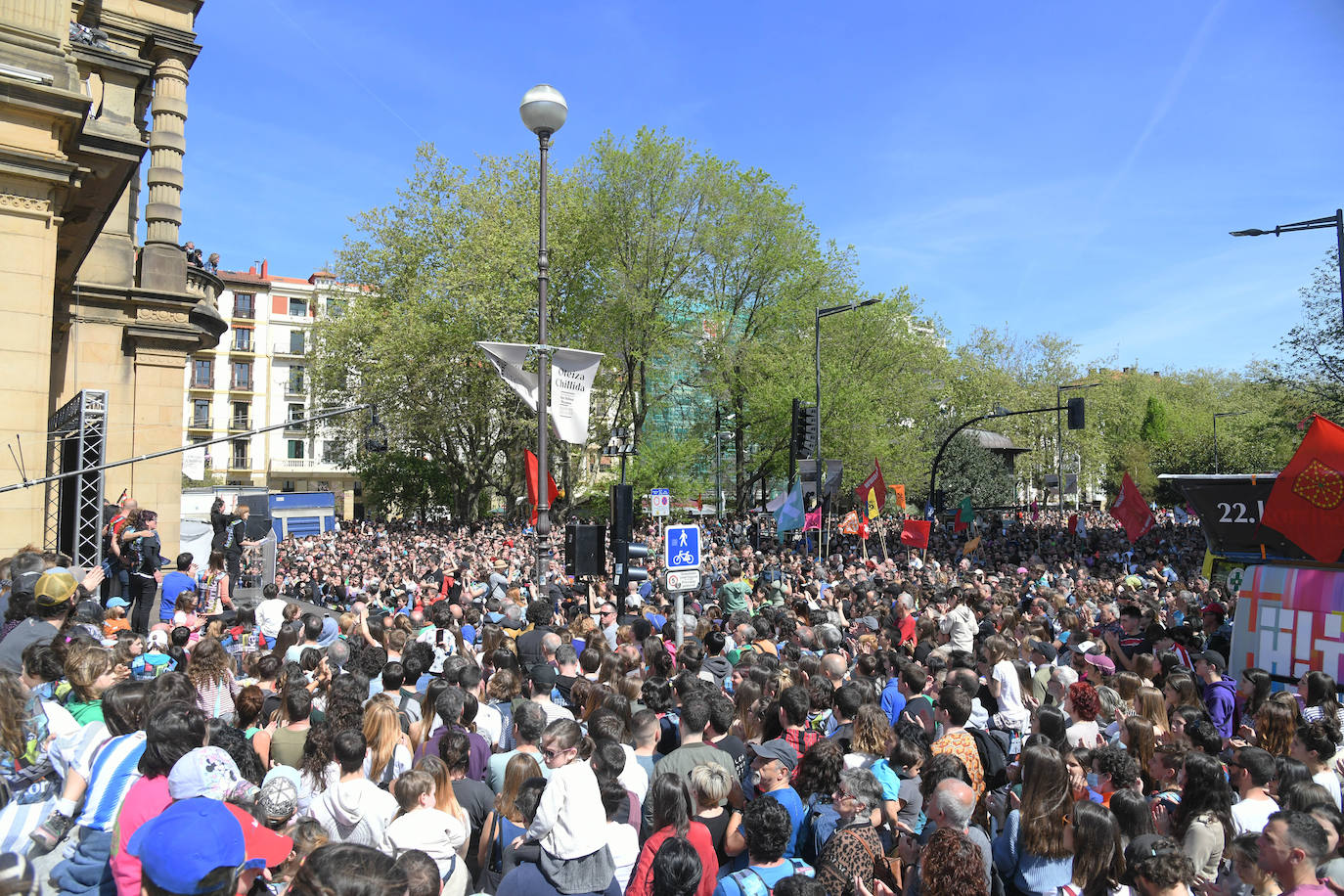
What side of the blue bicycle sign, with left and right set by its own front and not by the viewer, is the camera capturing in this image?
front

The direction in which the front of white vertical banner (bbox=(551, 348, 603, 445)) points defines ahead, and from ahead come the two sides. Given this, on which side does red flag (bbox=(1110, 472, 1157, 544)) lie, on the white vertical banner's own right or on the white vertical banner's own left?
on the white vertical banner's own left

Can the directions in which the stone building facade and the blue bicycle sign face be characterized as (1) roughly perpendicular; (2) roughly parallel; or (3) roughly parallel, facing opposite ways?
roughly perpendicular

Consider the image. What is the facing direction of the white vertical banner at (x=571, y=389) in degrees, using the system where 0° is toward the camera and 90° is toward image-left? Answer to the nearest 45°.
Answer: approximately 0°

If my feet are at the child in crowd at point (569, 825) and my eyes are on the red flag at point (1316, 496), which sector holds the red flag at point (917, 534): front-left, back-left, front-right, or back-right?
front-left

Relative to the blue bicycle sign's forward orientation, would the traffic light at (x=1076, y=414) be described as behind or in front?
behind

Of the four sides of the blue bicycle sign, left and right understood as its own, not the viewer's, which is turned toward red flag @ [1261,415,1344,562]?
left

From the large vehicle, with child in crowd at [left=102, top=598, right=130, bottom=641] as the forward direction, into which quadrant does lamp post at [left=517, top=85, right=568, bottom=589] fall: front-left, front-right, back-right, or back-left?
front-right

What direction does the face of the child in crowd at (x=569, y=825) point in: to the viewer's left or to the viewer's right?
to the viewer's left

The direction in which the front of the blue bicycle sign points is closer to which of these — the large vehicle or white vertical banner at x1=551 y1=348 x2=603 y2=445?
the large vehicle

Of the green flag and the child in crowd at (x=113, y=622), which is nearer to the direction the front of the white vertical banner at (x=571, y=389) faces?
the child in crowd

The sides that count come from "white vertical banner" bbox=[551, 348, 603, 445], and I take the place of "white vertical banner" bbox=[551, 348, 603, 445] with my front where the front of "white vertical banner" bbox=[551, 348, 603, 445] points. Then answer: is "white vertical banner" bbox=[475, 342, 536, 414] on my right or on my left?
on my right

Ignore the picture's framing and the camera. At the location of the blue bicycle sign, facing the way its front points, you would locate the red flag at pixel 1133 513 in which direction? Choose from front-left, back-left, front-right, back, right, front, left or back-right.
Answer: back-left
